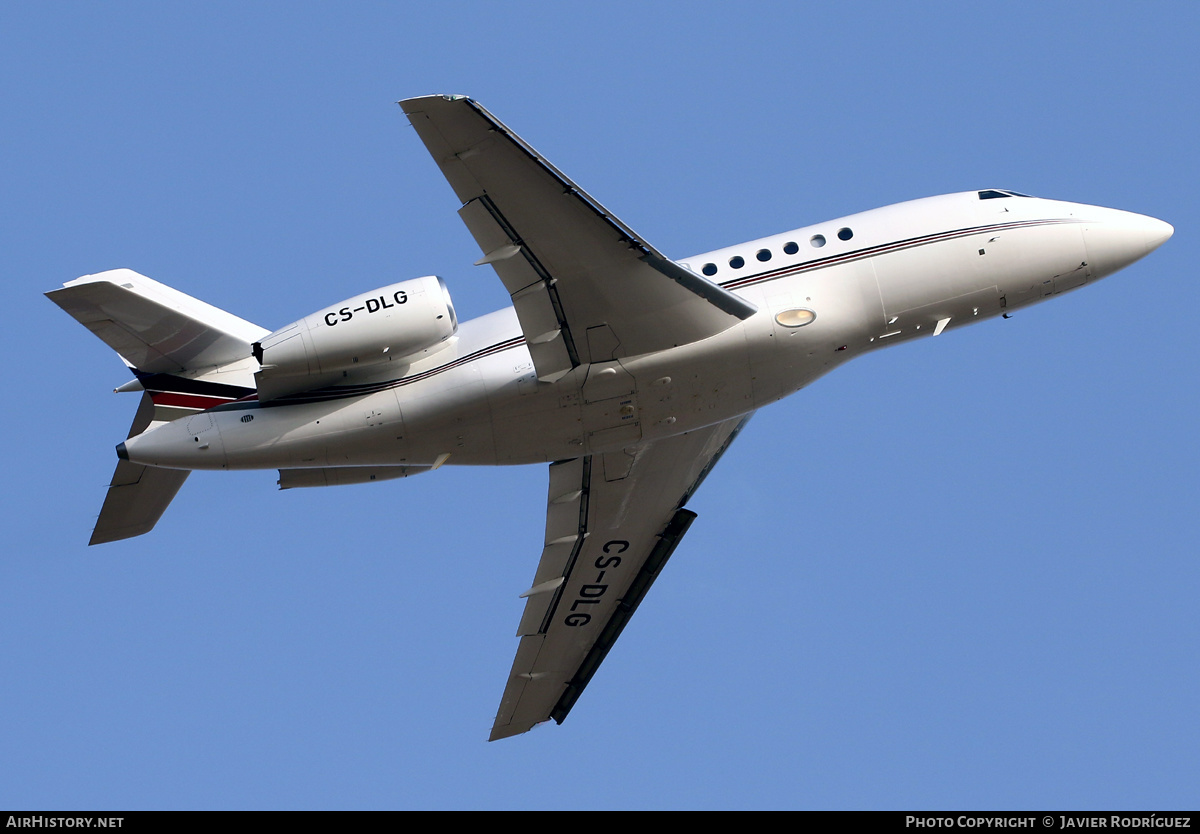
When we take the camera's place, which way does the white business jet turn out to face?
facing to the right of the viewer
